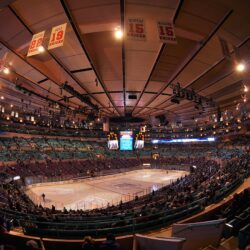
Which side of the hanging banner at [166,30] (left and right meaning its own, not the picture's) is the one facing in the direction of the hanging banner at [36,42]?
right

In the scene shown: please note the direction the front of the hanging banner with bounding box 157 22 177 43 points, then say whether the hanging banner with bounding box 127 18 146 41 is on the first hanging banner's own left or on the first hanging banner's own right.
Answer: on the first hanging banner's own right

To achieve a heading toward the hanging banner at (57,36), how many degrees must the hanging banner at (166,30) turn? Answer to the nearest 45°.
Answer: approximately 90° to its right

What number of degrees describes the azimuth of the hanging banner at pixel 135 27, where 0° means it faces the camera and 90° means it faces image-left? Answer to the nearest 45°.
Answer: approximately 0°

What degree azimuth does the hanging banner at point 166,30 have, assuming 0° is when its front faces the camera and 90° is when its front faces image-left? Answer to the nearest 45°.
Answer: approximately 0°

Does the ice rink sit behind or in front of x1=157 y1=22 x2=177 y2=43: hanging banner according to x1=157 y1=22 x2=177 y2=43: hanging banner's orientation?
behind

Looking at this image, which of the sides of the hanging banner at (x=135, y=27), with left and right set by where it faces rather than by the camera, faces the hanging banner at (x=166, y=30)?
left

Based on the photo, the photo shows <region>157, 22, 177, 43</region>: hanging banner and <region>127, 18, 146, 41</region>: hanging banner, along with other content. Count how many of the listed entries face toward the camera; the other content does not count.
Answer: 2

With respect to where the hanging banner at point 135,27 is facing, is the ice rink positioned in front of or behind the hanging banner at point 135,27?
behind
